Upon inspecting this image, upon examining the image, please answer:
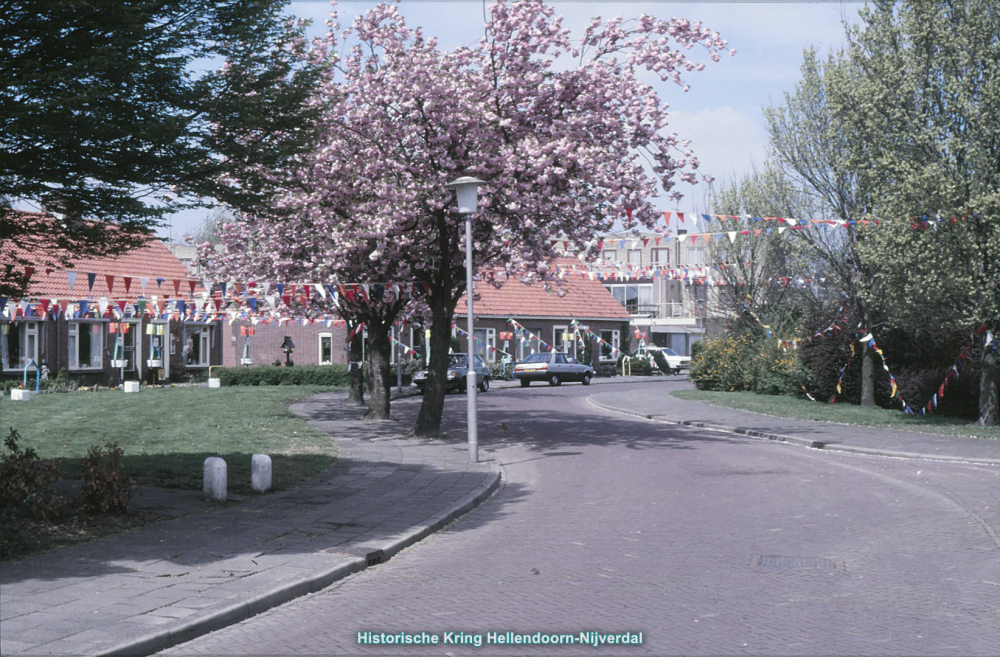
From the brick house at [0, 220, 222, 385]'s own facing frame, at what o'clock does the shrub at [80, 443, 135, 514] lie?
The shrub is roughly at 12 o'clock from the brick house.

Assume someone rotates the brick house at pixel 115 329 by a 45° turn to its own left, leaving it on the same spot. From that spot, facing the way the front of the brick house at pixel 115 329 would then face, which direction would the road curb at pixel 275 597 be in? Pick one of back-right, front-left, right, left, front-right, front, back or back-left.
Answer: front-right

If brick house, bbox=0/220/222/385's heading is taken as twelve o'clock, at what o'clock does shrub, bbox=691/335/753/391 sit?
The shrub is roughly at 10 o'clock from the brick house.

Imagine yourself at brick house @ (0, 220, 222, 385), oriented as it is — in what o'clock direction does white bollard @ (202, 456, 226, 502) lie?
The white bollard is roughly at 12 o'clock from the brick house.

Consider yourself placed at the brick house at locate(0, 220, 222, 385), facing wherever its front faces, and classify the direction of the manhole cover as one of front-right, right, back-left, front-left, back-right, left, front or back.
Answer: front

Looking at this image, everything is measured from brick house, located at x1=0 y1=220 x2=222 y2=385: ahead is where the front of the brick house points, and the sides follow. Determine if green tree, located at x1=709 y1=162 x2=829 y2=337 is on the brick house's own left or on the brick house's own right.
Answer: on the brick house's own left

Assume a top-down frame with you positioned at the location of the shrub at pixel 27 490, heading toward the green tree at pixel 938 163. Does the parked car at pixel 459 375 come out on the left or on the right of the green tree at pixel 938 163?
left

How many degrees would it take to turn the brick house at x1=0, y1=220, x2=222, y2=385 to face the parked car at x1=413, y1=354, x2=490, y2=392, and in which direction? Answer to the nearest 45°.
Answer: approximately 90° to its left

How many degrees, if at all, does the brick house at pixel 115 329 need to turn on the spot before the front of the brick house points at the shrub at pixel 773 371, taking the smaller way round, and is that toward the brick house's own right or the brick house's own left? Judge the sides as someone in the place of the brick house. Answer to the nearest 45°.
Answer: approximately 45° to the brick house's own left

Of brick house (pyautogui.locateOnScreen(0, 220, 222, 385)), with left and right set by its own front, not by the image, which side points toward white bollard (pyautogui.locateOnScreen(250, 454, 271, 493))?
front

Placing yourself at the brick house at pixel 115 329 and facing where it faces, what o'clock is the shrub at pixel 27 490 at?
The shrub is roughly at 12 o'clock from the brick house.

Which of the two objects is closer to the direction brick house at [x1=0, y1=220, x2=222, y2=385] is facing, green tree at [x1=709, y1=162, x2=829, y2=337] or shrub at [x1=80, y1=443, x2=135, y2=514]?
the shrub

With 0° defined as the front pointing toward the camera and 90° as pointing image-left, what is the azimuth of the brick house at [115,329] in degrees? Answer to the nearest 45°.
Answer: approximately 0°
